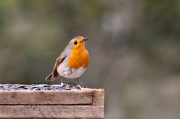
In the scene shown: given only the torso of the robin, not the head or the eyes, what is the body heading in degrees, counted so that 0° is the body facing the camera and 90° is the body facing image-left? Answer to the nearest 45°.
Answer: approximately 315°
